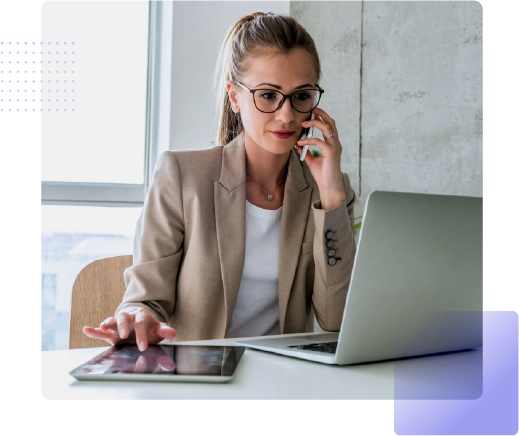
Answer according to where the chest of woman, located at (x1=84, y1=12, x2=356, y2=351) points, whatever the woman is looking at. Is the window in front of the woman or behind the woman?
behind

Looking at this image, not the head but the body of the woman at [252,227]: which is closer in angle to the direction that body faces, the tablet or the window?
the tablet

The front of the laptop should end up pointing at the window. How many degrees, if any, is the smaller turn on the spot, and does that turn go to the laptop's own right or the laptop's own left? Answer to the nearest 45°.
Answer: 0° — it already faces it

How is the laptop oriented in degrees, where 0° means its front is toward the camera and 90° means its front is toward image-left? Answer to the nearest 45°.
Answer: approximately 135°

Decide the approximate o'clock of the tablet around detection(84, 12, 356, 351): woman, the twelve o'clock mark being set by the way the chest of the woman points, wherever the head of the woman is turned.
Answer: The tablet is roughly at 2 o'clock from the woman.
